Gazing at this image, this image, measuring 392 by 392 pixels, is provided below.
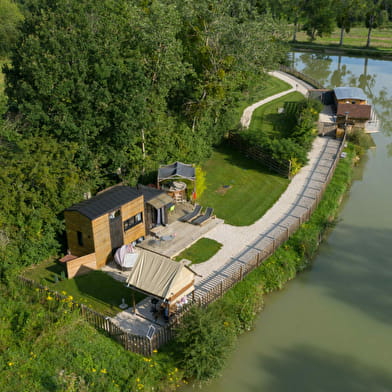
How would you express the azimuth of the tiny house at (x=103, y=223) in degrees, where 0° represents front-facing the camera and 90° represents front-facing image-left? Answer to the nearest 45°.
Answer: approximately 315°

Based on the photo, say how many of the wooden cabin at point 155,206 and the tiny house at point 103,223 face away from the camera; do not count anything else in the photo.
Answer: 0

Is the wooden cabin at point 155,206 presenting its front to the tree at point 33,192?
no

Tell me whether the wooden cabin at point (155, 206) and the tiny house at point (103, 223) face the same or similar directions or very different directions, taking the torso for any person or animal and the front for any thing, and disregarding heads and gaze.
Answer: same or similar directions

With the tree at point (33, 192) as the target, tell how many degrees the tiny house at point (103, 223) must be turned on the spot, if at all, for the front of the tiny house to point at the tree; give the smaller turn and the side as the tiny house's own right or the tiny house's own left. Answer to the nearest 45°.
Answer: approximately 135° to the tiny house's own right

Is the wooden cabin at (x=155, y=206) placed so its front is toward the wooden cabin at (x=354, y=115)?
no

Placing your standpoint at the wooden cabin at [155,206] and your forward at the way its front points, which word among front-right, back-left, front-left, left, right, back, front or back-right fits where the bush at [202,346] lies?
front-right

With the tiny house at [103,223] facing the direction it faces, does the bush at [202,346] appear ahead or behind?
ahead

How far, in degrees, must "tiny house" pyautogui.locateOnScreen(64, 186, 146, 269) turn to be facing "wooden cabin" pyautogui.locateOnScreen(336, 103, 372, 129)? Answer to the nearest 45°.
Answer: approximately 90° to its left

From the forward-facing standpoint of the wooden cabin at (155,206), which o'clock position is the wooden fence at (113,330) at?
The wooden fence is roughly at 2 o'clock from the wooden cabin.

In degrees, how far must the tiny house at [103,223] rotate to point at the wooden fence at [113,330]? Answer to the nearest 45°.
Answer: approximately 45° to its right

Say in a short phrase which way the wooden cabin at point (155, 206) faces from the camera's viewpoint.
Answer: facing the viewer and to the right of the viewer

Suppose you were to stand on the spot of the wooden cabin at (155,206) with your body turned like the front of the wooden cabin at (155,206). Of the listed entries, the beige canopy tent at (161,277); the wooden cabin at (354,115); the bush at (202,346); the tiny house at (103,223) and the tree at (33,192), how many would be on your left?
1

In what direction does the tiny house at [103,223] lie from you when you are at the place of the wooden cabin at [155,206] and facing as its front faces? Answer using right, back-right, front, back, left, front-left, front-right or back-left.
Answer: right

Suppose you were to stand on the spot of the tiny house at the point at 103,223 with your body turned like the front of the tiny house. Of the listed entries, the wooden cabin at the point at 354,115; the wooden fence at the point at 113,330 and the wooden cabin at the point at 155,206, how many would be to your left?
2
